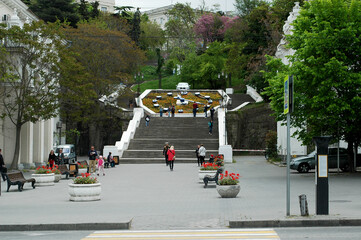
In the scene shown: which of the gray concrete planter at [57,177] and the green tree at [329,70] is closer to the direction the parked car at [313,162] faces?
the gray concrete planter

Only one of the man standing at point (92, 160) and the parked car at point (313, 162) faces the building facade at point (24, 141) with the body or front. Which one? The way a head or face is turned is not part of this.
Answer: the parked car

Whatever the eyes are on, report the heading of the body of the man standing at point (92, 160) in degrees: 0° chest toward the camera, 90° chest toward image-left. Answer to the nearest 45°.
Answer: approximately 0°

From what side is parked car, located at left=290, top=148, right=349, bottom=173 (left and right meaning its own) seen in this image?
left

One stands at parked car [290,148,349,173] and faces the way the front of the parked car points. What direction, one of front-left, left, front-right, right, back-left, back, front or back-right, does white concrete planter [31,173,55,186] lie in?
front-left

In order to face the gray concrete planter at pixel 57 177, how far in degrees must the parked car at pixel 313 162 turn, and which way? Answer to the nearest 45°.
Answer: approximately 45° to its left

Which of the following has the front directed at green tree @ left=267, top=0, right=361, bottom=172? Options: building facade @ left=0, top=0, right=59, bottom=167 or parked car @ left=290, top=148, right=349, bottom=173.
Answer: the building facade

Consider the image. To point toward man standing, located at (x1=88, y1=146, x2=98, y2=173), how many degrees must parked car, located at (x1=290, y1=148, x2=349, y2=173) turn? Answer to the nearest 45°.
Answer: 0° — it already faces them

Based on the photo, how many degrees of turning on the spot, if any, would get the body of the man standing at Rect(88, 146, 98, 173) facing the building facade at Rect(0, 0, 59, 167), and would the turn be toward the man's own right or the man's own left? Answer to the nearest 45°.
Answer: approximately 135° to the man's own right

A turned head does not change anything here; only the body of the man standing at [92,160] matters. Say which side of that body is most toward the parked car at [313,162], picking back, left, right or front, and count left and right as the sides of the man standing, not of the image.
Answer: left

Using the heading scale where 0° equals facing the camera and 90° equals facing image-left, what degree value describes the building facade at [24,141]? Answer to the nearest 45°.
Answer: approximately 315°

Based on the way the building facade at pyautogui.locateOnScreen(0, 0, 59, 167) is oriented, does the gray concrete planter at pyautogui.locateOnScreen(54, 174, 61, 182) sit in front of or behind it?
in front

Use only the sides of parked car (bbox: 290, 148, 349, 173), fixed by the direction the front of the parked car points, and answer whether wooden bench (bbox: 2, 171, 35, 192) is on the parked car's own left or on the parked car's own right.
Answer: on the parked car's own left

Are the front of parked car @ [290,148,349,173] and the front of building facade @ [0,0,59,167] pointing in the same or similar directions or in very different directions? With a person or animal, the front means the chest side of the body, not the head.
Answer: very different directions
